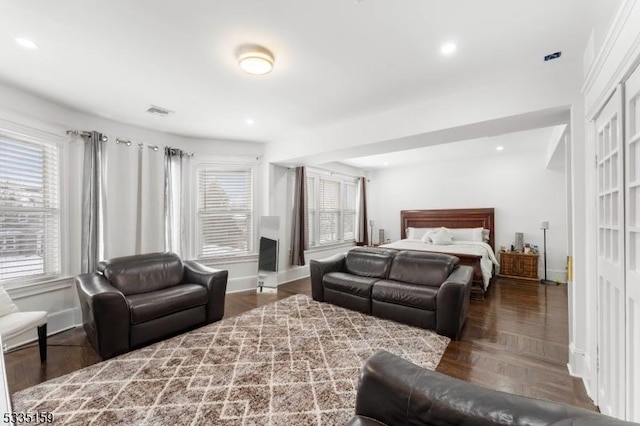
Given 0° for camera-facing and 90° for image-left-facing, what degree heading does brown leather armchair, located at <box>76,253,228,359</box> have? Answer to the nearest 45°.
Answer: approximately 315°

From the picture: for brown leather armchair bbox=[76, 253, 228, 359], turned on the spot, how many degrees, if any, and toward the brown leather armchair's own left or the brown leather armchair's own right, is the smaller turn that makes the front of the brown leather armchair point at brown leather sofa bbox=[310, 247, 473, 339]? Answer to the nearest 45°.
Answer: approximately 45° to the brown leather armchair's own left

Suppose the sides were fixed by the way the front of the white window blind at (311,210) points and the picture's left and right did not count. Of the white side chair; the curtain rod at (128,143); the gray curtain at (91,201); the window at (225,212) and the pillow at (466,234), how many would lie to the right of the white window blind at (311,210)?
4

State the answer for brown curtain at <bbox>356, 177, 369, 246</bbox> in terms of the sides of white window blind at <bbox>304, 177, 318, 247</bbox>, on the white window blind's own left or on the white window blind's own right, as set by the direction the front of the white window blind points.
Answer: on the white window blind's own left

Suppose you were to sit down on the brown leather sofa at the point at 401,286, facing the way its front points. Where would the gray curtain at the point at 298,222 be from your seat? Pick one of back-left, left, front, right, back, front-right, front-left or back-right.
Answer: right

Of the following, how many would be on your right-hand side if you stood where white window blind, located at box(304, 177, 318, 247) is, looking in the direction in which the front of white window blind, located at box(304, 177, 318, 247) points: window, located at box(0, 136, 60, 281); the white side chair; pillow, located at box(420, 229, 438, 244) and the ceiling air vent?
3

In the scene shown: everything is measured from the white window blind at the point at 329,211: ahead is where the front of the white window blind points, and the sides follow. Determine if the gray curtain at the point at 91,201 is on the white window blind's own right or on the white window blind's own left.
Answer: on the white window blind's own right

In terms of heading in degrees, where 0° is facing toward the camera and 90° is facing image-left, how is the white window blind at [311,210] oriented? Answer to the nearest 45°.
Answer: approximately 315°

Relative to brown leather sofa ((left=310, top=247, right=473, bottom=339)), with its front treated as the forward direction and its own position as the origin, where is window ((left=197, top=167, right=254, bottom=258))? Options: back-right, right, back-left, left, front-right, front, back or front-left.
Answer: front-right
